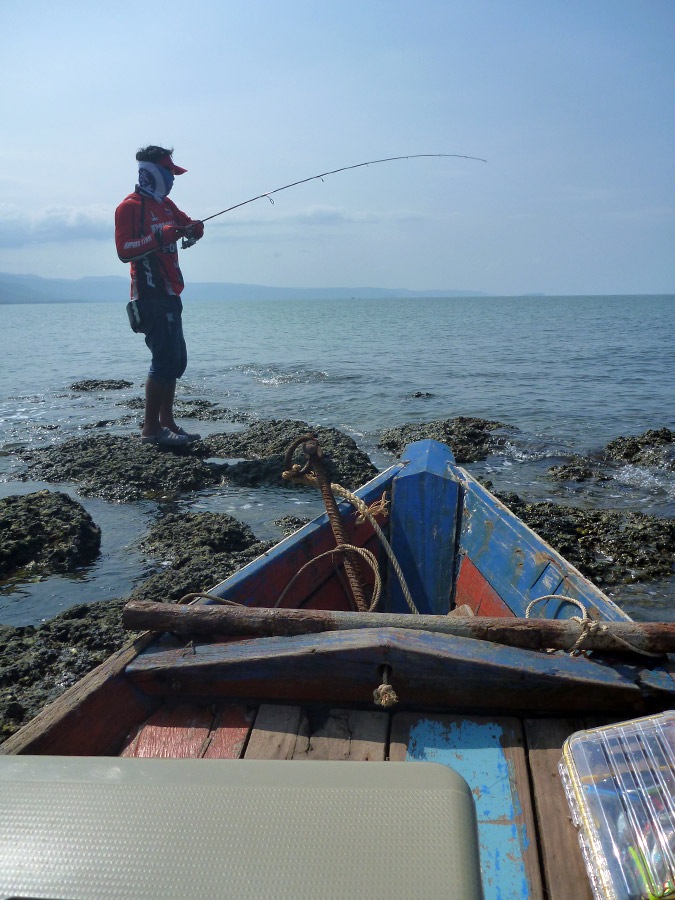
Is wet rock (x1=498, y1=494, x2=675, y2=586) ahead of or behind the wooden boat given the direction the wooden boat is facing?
ahead

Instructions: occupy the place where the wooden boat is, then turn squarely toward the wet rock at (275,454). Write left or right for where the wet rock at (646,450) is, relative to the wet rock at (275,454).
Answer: right

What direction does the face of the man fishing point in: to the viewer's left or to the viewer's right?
to the viewer's right

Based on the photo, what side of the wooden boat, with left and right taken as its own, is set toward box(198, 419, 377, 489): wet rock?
front

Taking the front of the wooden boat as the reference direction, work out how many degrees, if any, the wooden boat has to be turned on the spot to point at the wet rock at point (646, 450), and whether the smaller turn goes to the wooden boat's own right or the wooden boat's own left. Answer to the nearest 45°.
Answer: approximately 45° to the wooden boat's own right

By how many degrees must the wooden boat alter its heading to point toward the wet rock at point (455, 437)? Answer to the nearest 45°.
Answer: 0° — it already faces it

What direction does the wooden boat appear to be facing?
away from the camera

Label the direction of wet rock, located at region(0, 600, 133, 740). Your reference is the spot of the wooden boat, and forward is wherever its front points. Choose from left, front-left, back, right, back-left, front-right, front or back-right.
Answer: front-left

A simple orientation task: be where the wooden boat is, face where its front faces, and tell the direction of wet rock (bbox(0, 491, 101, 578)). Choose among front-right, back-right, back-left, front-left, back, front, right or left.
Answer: front-left

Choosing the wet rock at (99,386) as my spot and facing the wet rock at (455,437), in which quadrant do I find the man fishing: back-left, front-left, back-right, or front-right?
front-right
